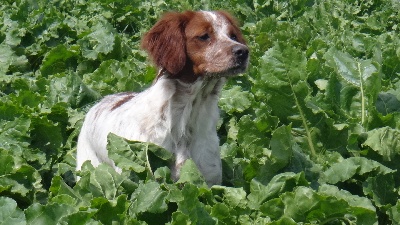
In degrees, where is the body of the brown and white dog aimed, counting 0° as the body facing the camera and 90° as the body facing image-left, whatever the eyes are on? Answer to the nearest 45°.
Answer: approximately 315°
